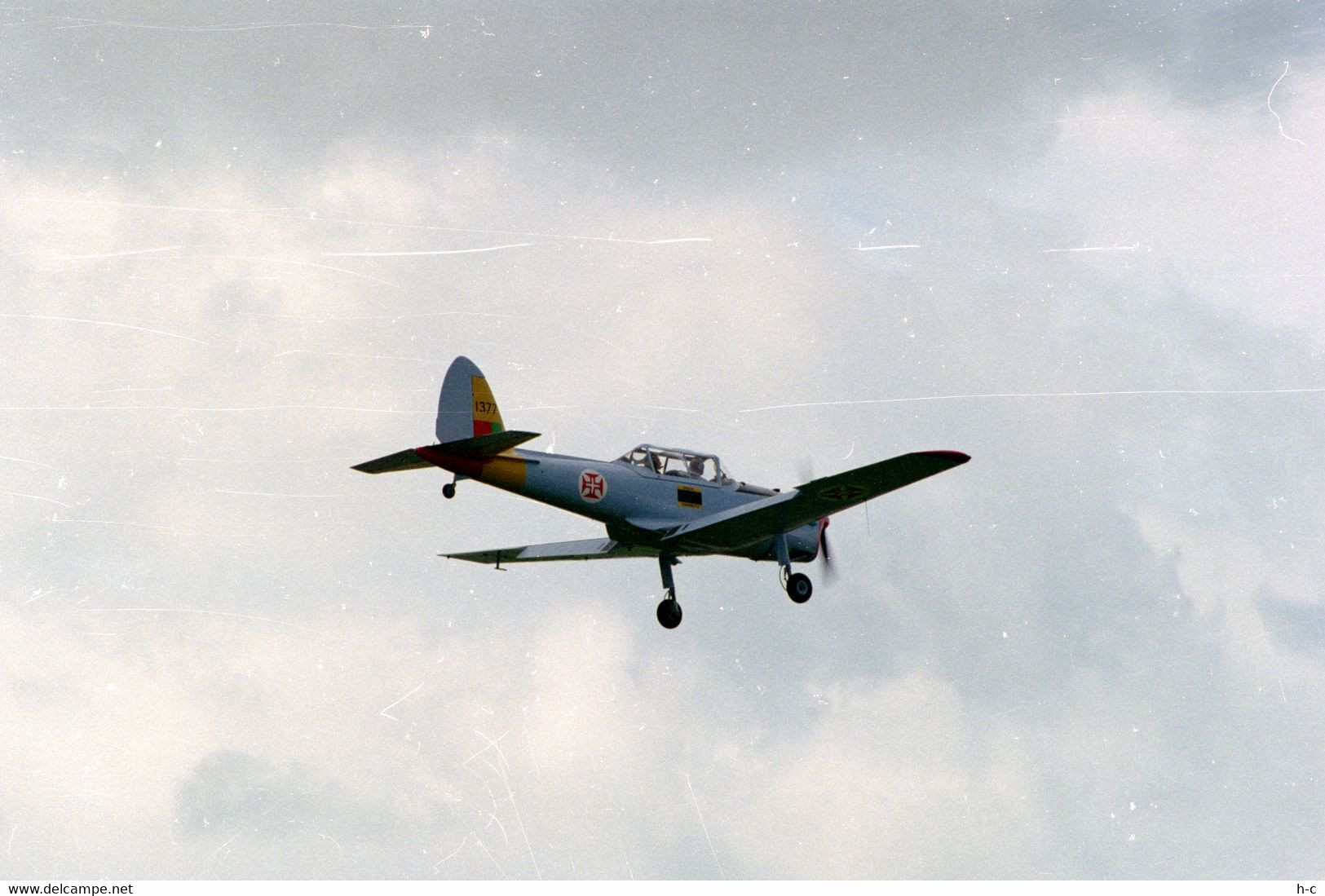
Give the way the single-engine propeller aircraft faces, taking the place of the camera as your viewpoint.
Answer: facing away from the viewer and to the right of the viewer
